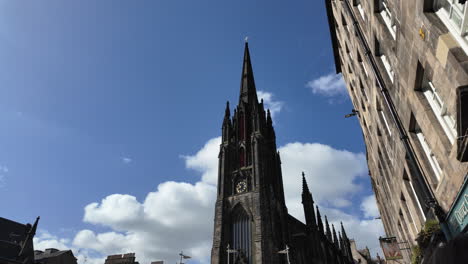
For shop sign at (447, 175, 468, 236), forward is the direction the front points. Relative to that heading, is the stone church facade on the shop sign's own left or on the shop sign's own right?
on the shop sign's own right

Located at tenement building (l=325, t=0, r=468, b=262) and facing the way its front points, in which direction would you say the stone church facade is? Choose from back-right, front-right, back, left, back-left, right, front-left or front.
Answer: right

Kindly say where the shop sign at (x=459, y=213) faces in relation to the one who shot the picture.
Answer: facing the viewer and to the left of the viewer

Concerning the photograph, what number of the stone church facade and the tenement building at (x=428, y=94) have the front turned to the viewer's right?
0

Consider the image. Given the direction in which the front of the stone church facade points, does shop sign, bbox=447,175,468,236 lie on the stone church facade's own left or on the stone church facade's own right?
on the stone church facade's own left

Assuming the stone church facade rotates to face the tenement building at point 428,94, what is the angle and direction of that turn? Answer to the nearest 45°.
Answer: approximately 45° to its left

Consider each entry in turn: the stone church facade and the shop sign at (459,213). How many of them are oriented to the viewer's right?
0

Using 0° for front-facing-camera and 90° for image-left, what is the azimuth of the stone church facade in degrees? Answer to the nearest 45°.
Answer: approximately 45°
